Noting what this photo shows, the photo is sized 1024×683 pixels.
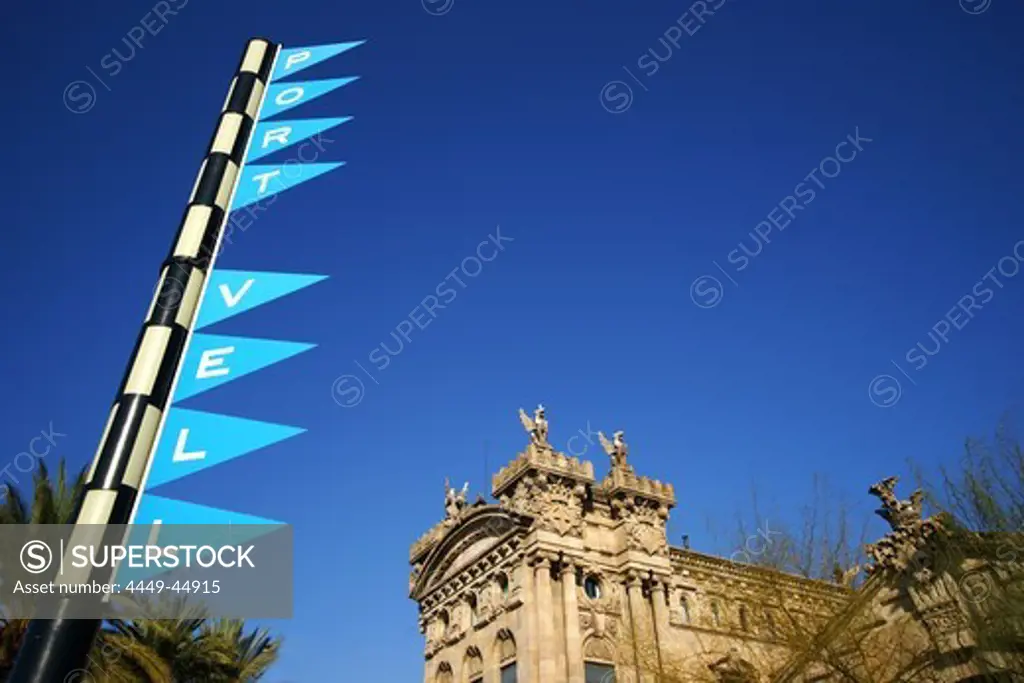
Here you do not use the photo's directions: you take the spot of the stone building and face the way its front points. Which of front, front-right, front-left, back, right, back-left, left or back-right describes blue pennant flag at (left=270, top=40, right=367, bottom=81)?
front-left

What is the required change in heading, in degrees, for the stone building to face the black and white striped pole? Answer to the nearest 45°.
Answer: approximately 45° to its left

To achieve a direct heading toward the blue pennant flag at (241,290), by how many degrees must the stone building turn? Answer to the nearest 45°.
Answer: approximately 45° to its left

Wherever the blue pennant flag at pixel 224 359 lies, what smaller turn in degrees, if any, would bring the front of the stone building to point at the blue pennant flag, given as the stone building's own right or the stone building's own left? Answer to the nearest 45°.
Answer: approximately 45° to the stone building's own left

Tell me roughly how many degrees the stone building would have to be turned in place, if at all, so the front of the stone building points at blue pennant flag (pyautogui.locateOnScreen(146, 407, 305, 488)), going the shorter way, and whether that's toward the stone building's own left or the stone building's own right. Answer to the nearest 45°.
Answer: approximately 45° to the stone building's own left

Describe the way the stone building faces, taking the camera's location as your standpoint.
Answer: facing the viewer and to the left of the viewer
